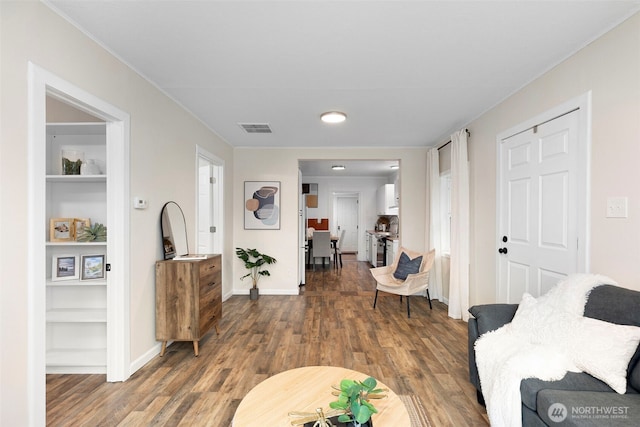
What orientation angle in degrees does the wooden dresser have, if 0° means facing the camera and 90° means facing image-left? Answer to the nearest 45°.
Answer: approximately 270°

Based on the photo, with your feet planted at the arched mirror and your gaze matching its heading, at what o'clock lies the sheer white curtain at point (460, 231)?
The sheer white curtain is roughly at 11 o'clock from the arched mirror.

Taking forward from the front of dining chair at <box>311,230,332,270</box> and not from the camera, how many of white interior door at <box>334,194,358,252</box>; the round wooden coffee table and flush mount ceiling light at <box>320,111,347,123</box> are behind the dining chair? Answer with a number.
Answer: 2

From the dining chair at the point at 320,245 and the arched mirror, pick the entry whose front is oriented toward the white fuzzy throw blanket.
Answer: the arched mirror

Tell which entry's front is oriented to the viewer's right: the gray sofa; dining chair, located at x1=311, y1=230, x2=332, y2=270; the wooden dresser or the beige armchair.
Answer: the wooden dresser

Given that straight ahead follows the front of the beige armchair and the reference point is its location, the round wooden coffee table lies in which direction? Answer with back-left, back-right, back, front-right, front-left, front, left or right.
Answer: front-left

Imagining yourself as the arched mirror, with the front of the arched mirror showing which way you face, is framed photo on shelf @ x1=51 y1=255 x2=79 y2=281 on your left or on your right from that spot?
on your right

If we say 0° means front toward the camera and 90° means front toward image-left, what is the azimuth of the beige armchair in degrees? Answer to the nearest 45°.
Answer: approximately 45°

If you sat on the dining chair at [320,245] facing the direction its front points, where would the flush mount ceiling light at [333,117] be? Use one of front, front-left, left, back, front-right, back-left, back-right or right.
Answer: back

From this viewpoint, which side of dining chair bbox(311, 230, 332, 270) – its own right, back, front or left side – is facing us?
back

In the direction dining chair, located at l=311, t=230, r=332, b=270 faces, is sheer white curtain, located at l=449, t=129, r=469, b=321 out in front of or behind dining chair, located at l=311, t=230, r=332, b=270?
behind

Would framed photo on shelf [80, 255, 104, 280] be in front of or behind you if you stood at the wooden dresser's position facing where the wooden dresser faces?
behind

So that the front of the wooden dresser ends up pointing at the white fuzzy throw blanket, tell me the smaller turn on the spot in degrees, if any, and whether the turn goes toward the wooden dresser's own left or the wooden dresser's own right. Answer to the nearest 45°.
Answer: approximately 45° to the wooden dresser's own right
